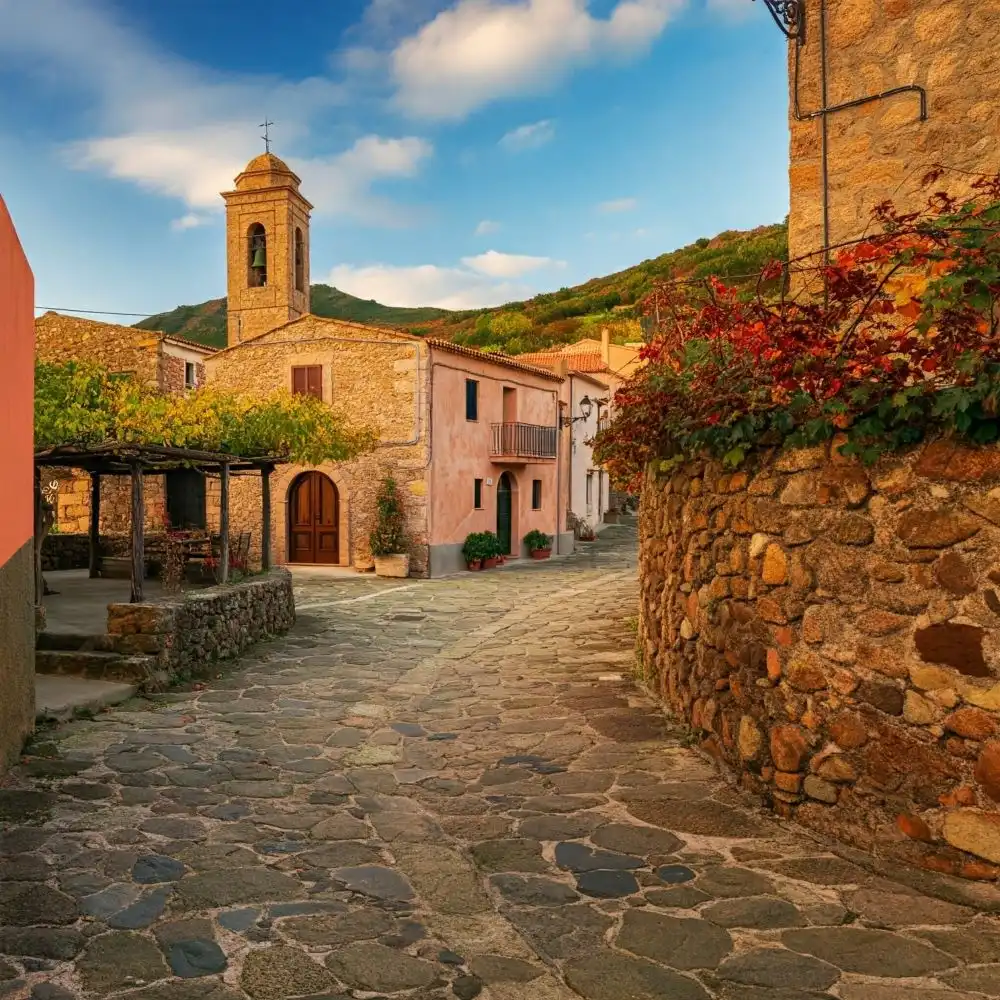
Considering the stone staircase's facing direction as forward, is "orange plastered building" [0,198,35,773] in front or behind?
in front

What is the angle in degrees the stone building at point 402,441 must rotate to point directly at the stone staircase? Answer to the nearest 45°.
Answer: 0° — it already faces it

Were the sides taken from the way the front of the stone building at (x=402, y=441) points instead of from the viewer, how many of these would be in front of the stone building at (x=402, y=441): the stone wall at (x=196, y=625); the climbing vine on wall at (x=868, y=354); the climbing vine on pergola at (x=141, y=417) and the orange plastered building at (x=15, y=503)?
4

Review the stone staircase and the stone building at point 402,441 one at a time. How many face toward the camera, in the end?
2

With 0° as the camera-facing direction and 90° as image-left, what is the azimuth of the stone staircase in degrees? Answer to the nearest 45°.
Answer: approximately 0°

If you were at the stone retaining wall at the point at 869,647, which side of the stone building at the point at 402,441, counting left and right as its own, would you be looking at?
front

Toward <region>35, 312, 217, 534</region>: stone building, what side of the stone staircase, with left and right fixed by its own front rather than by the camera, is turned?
back

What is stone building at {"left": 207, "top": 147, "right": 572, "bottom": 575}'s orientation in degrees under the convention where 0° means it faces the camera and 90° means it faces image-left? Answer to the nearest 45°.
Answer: approximately 0°

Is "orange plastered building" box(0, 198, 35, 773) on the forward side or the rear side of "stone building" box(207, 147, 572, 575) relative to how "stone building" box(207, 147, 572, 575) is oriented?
on the forward side

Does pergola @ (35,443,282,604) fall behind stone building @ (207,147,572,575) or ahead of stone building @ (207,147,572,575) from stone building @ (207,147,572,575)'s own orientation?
ahead
